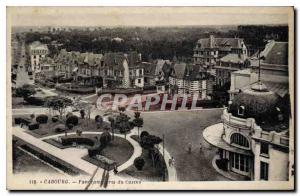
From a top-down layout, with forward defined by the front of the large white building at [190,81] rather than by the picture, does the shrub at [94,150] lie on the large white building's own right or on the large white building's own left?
on the large white building's own right

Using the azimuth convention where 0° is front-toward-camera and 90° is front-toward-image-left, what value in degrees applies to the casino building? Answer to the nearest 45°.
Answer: approximately 45°

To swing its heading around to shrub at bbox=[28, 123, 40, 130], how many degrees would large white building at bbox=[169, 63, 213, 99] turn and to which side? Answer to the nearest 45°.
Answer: approximately 90° to its right

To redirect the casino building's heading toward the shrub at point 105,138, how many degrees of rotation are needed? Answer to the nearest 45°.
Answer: approximately 45° to its right

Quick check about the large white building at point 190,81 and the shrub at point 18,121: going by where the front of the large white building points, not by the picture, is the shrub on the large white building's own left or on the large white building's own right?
on the large white building's own right
